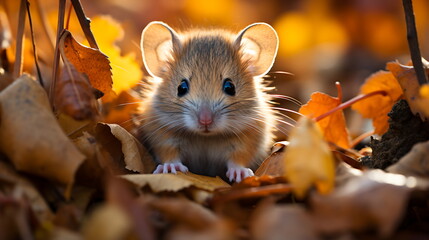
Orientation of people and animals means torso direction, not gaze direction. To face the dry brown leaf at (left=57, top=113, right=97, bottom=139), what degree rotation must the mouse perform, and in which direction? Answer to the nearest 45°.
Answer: approximately 45° to its right

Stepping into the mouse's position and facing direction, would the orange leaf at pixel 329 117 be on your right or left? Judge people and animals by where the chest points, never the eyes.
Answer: on your left

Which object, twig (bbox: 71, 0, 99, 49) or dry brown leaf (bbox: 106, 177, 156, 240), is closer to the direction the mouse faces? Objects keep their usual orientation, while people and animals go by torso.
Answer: the dry brown leaf

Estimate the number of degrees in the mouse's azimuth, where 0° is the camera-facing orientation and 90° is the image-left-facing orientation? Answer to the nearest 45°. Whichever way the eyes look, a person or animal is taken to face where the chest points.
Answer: approximately 0°

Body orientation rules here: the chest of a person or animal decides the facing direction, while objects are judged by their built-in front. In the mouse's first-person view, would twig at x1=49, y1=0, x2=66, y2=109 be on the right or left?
on its right

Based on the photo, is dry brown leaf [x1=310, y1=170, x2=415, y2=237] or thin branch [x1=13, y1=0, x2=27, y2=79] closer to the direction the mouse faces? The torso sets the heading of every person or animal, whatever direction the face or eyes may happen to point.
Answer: the dry brown leaf
